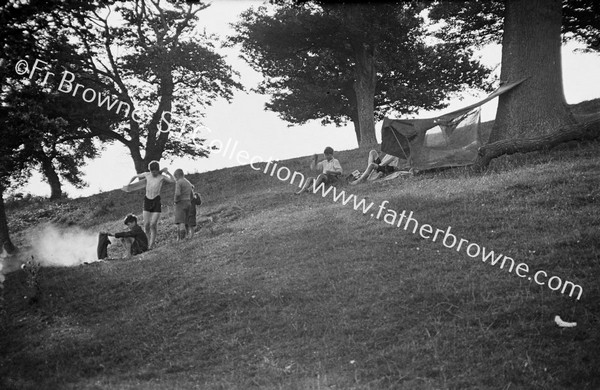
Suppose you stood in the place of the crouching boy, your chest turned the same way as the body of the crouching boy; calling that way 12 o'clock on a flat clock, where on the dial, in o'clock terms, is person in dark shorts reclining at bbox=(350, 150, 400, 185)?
The person in dark shorts reclining is roughly at 6 o'clock from the crouching boy.

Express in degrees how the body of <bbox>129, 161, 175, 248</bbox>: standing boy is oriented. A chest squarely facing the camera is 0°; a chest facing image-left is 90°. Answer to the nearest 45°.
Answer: approximately 0°

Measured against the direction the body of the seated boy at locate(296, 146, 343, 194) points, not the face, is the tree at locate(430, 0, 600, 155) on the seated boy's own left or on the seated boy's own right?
on the seated boy's own left

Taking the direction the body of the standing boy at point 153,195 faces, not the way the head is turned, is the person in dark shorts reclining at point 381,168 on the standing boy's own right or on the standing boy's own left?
on the standing boy's own left

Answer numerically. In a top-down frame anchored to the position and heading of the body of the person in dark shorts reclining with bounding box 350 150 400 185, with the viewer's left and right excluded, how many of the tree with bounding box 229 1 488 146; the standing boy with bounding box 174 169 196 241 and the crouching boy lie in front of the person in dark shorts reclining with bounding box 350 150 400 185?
2

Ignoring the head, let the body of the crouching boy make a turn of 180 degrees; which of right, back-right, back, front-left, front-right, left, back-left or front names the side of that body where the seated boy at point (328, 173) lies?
front

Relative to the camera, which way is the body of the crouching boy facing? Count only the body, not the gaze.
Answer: to the viewer's left

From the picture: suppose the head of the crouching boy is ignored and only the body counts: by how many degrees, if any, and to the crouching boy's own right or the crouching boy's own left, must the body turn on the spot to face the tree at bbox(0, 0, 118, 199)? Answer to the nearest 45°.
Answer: approximately 90° to the crouching boy's own right

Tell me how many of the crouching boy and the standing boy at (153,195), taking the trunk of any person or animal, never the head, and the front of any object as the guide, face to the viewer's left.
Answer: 1

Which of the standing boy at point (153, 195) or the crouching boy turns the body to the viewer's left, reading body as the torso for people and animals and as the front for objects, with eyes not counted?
the crouching boy
